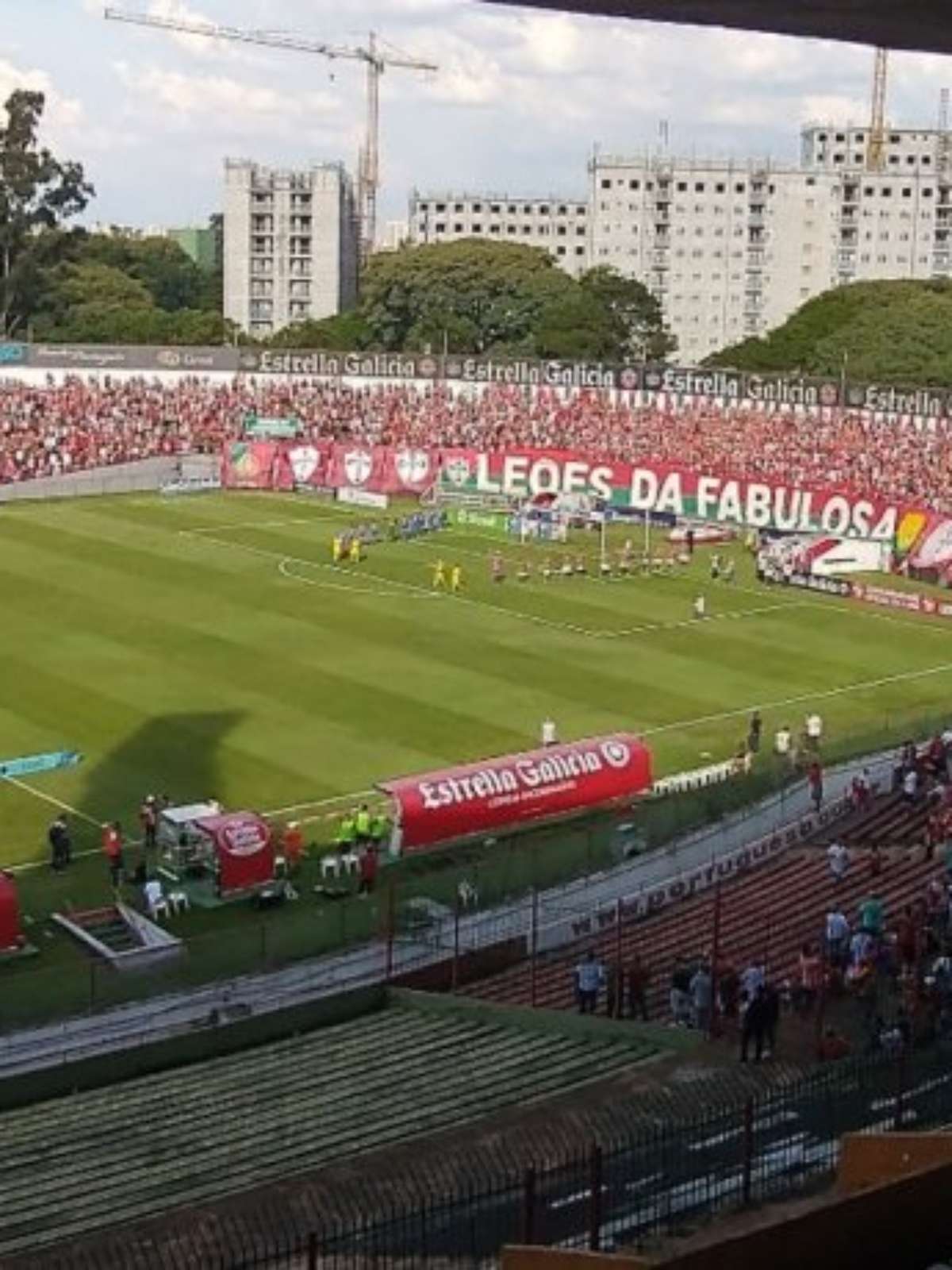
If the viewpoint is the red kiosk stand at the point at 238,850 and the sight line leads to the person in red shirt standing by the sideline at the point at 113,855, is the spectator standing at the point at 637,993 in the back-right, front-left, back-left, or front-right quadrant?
back-left

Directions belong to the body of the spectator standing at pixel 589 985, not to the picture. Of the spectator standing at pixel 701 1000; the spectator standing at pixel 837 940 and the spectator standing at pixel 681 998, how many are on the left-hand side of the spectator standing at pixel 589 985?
0

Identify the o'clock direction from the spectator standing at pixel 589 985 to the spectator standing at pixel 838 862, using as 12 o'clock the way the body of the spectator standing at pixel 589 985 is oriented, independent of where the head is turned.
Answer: the spectator standing at pixel 838 862 is roughly at 1 o'clock from the spectator standing at pixel 589 985.

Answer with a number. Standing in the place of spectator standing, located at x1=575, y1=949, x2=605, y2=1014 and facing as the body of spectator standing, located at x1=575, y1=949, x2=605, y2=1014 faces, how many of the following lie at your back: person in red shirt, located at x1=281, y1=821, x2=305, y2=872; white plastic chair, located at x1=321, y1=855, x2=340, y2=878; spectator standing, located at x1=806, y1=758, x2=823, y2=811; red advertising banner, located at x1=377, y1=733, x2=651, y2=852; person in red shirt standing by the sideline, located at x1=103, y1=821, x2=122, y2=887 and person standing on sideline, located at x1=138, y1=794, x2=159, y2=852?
0

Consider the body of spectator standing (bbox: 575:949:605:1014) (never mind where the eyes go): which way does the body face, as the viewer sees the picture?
away from the camera

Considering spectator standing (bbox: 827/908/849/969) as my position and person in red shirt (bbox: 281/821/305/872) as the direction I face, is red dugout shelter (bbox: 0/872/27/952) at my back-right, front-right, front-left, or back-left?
front-left

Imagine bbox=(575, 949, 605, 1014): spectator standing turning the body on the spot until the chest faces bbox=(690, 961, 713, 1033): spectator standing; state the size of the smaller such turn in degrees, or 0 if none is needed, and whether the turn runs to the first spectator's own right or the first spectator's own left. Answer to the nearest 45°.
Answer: approximately 135° to the first spectator's own right

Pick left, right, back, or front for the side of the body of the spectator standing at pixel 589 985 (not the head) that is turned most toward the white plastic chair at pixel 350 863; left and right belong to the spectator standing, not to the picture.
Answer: front

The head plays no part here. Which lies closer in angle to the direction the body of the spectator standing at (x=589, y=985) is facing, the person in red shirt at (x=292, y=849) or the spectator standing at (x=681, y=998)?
the person in red shirt

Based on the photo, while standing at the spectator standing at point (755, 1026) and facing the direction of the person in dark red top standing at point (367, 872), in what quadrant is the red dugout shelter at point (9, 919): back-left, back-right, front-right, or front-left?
front-left

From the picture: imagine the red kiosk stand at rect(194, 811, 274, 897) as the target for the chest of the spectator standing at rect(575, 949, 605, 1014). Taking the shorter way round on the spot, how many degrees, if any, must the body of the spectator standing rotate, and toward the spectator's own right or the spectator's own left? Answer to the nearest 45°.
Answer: approximately 45° to the spectator's own left

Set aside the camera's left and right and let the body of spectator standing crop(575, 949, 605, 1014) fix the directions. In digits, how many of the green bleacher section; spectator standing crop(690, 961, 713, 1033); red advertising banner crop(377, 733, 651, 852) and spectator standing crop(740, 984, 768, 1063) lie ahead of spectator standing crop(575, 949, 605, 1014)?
1

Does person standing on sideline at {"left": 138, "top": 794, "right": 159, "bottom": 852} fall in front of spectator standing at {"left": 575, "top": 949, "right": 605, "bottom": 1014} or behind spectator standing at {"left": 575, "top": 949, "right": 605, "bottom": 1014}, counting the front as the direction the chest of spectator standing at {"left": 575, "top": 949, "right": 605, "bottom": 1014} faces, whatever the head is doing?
in front

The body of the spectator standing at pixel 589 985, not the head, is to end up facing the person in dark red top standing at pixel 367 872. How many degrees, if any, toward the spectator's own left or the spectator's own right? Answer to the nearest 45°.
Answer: approximately 45° to the spectator's own left
